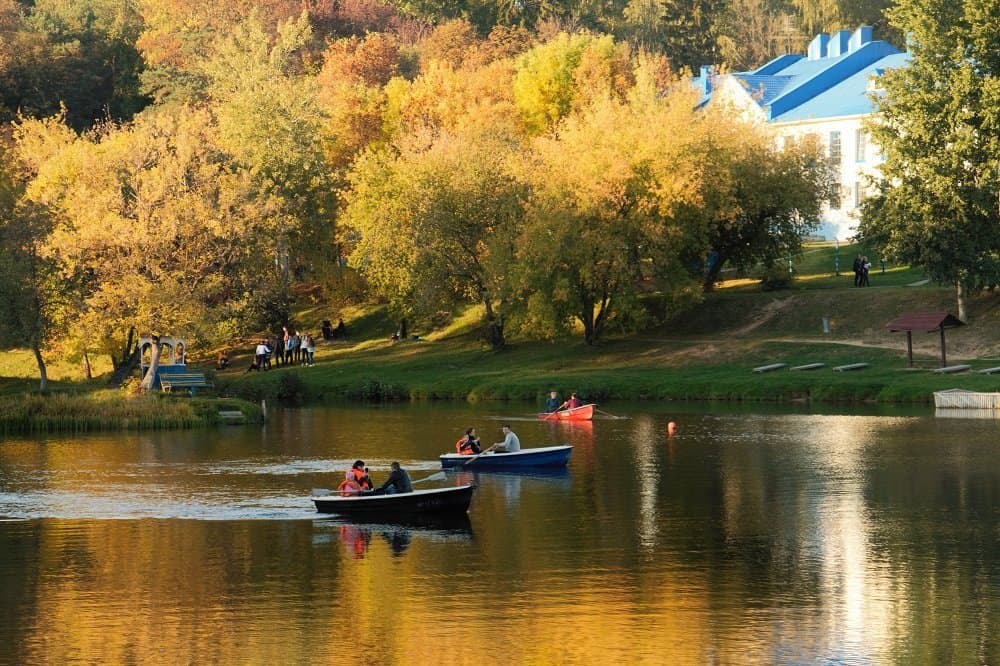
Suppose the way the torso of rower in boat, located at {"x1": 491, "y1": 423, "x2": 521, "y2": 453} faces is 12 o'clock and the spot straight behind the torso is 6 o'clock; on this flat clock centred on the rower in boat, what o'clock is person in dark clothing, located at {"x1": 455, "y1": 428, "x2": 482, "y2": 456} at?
The person in dark clothing is roughly at 12 o'clock from the rower in boat.

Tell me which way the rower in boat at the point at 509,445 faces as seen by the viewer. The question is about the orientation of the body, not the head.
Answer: to the viewer's left

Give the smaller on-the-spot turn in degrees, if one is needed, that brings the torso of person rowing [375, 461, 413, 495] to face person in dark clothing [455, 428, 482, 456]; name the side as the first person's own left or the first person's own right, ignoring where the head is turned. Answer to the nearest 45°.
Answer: approximately 90° to the first person's own right

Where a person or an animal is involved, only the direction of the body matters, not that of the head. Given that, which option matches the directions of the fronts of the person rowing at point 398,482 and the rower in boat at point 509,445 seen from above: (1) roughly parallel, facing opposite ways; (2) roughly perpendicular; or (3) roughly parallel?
roughly parallel

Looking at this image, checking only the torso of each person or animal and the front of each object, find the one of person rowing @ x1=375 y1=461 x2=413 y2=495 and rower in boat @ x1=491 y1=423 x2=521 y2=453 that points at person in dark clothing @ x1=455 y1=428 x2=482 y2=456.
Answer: the rower in boat

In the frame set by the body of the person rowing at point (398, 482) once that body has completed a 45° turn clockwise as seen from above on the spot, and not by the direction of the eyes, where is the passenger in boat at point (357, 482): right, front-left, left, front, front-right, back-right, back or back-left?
front

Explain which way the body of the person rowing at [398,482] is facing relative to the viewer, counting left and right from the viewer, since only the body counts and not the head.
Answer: facing to the left of the viewer
